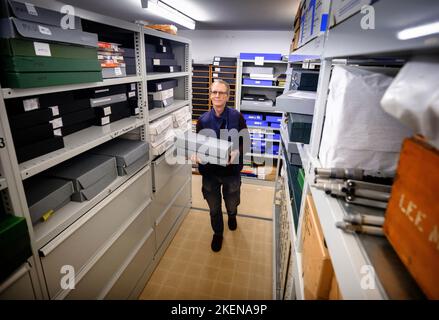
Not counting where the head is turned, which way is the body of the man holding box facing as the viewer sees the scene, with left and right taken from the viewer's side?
facing the viewer

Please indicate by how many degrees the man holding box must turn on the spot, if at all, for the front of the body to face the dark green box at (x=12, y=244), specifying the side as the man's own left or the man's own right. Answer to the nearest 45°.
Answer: approximately 45° to the man's own right

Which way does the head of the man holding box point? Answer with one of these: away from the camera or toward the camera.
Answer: toward the camera

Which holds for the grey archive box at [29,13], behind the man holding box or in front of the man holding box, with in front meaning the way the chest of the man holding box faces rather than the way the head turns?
in front

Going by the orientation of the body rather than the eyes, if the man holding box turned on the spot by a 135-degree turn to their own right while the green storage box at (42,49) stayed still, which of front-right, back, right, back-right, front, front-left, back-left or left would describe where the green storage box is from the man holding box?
left

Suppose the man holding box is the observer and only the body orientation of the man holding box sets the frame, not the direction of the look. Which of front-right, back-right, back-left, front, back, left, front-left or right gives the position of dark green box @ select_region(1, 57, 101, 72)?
front-right

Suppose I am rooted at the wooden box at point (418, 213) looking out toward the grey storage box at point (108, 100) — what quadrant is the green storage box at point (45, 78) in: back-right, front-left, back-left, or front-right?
front-left

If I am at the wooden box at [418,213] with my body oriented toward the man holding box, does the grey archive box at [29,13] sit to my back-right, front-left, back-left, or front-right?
front-left

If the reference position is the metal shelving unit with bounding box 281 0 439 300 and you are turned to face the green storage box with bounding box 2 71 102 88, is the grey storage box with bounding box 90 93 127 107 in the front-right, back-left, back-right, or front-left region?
front-right

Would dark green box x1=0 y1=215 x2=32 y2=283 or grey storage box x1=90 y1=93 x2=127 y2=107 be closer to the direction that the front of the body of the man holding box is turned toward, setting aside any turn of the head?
the dark green box

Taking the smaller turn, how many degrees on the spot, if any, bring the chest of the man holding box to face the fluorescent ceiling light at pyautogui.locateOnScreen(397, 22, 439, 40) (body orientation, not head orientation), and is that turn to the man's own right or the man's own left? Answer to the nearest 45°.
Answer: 0° — they already face it

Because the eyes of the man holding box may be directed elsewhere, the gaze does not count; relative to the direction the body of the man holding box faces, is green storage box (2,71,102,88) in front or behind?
in front

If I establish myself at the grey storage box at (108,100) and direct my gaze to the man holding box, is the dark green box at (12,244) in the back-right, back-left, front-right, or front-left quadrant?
back-right
